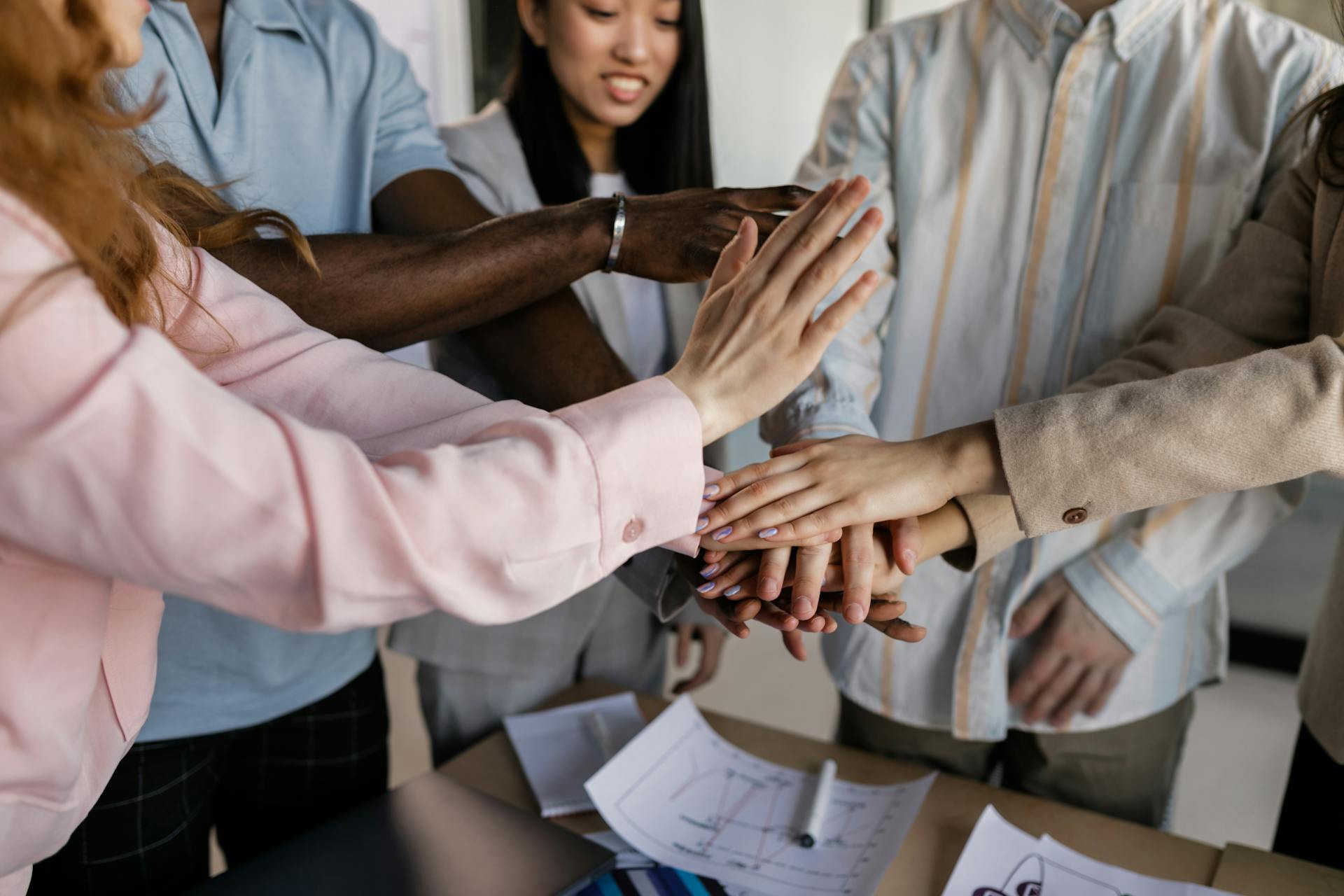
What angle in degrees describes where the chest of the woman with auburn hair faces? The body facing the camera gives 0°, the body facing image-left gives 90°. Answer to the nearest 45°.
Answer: approximately 270°

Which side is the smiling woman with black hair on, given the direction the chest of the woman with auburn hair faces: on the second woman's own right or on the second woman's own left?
on the second woman's own left
